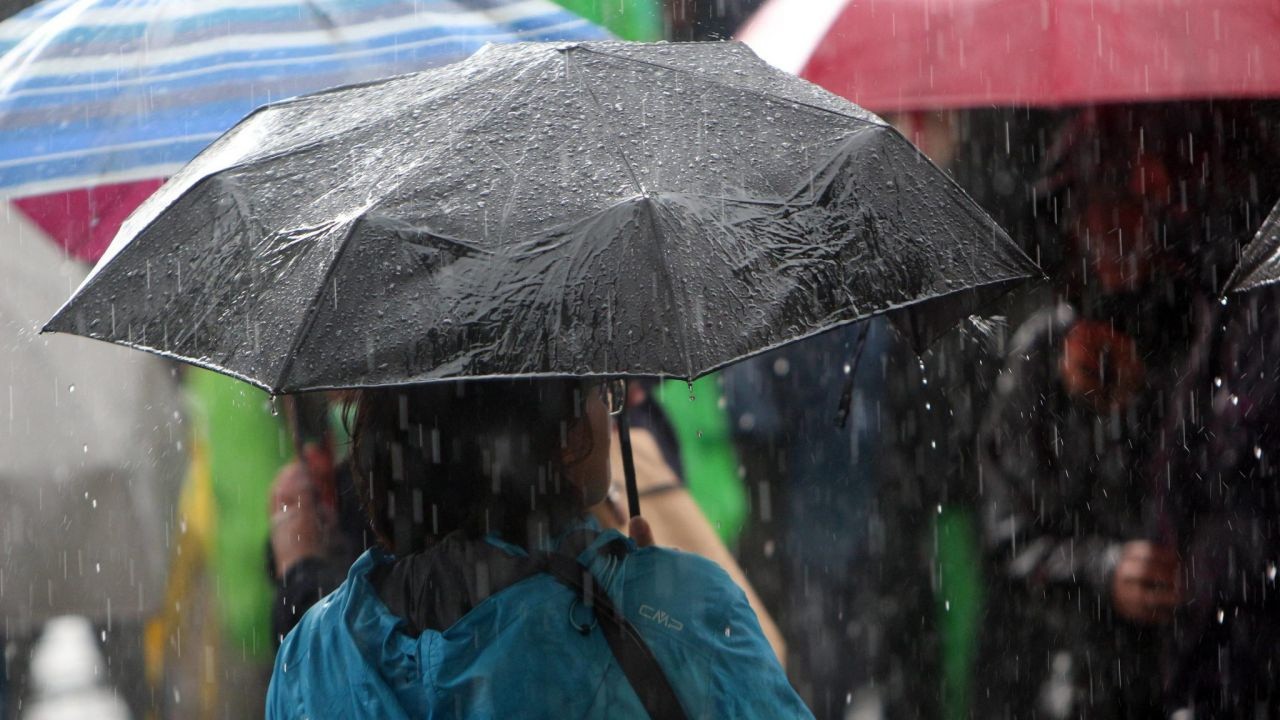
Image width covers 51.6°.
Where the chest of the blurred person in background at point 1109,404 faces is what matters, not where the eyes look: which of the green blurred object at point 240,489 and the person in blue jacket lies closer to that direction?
the person in blue jacket

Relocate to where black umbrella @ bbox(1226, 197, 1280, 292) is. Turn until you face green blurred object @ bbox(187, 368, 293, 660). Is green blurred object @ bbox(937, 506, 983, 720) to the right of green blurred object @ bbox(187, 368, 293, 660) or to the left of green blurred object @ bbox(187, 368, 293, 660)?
right

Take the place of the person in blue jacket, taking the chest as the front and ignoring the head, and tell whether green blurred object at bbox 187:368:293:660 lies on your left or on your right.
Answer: on your left

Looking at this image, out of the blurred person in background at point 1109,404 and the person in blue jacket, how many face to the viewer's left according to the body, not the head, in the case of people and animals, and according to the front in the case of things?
0

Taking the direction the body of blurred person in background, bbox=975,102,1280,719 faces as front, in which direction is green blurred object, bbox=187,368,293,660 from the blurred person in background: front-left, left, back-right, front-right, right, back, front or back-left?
back-right

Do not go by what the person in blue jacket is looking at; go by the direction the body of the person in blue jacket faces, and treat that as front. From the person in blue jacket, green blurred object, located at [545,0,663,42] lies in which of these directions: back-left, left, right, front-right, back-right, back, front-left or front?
front-left

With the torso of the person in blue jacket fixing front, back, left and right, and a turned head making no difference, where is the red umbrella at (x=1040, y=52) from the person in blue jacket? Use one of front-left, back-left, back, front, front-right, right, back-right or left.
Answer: front

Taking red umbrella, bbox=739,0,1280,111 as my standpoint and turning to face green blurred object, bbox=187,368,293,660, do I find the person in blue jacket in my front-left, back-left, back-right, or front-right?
front-left

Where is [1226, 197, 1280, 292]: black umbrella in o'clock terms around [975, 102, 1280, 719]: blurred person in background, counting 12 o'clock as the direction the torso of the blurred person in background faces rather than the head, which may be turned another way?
The black umbrella is roughly at 1 o'clock from the blurred person in background.

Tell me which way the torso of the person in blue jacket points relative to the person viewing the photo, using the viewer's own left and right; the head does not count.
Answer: facing away from the viewer and to the right of the viewer

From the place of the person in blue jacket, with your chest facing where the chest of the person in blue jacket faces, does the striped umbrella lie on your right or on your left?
on your left

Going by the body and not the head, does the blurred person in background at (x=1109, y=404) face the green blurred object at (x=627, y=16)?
no

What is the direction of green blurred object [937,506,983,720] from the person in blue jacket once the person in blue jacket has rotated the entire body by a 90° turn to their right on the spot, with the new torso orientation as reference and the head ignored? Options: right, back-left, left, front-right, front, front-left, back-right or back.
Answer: left

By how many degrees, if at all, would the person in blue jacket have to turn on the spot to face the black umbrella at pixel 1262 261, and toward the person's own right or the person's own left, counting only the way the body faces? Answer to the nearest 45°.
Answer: approximately 45° to the person's own right

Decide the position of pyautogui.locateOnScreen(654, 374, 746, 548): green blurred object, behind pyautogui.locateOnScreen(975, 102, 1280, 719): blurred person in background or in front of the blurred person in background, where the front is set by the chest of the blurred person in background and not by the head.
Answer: behind

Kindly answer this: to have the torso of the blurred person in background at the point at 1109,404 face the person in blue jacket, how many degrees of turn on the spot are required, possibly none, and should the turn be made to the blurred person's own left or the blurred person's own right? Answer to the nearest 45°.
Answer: approximately 45° to the blurred person's own right

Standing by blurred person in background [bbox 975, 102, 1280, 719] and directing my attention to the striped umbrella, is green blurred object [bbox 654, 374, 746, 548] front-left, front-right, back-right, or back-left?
front-right
